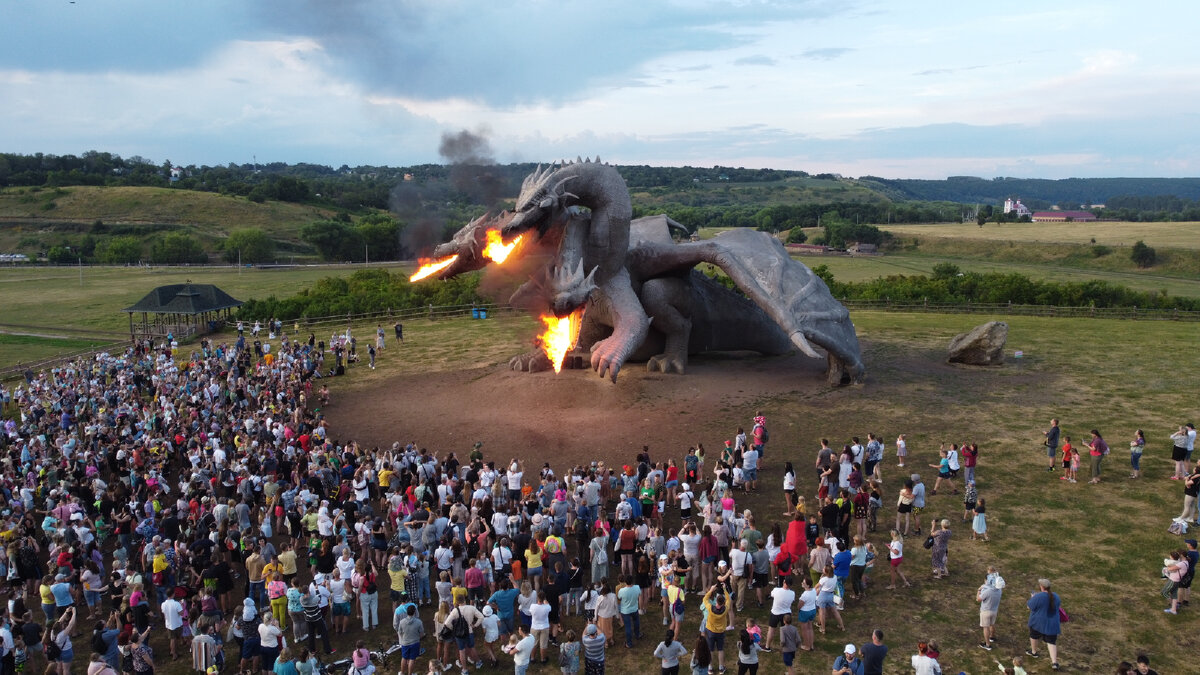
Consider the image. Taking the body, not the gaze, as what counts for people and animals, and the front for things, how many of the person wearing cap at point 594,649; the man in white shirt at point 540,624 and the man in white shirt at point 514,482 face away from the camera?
3

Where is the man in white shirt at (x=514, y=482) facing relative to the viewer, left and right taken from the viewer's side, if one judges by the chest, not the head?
facing away from the viewer

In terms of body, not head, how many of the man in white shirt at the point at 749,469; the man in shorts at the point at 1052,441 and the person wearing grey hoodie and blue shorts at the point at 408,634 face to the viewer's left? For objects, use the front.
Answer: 1

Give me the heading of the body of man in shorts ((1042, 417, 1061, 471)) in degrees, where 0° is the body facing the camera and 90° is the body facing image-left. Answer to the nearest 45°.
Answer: approximately 90°

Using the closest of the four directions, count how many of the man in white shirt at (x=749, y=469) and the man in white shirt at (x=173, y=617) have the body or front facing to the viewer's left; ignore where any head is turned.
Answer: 0

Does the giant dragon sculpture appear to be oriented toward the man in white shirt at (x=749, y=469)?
no

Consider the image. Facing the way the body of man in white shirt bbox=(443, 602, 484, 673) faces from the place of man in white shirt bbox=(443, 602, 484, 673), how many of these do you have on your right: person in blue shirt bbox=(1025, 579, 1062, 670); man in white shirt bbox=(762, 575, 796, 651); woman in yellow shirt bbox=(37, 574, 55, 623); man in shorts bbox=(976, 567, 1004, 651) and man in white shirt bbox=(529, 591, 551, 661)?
4

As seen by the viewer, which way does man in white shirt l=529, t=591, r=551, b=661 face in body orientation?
away from the camera

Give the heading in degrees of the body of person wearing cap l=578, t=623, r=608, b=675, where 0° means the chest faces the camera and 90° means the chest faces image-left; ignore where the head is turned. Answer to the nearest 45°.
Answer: approximately 180°

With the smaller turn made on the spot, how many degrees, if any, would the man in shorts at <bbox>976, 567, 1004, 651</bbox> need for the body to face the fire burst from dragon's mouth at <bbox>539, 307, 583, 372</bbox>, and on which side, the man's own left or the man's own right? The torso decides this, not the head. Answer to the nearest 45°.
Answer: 0° — they already face it

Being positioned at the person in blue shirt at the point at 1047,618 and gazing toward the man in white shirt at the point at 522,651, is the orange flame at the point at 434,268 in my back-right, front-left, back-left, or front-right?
front-right

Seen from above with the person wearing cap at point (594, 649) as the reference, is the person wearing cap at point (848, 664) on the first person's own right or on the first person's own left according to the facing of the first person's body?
on the first person's own right

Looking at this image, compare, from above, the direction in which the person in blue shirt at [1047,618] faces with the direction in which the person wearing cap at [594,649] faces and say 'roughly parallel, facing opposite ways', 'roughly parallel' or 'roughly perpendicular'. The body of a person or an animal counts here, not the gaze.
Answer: roughly parallel

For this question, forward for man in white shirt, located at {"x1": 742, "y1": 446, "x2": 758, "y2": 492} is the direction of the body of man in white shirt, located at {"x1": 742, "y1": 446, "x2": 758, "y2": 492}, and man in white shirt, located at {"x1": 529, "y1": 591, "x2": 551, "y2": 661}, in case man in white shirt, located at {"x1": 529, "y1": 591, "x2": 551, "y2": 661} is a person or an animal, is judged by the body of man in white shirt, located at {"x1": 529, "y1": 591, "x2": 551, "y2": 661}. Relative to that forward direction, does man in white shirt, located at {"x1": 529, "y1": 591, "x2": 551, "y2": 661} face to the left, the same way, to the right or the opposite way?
the same way

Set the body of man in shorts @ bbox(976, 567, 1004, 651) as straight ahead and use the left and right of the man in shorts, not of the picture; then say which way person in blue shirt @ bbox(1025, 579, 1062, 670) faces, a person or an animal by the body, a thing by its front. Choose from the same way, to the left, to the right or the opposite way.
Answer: the same way

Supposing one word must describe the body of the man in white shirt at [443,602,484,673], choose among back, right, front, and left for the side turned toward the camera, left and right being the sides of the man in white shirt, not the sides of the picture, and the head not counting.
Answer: back
